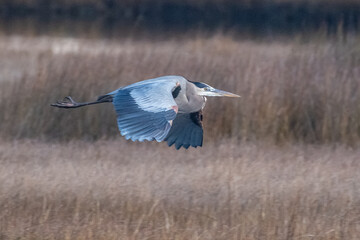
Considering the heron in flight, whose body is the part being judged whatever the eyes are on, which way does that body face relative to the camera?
to the viewer's right
